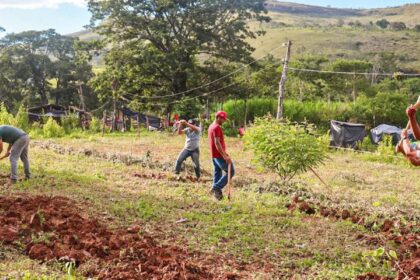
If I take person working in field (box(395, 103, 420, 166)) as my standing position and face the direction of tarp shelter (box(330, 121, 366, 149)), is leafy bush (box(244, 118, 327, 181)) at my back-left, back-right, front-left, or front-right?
front-left

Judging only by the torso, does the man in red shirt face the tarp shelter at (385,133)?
no

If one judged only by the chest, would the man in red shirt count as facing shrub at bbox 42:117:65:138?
no

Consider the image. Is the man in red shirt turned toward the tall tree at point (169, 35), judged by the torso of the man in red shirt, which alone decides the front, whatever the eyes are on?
no
